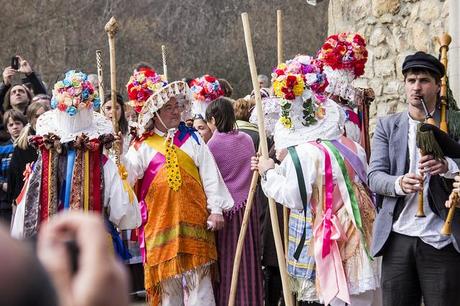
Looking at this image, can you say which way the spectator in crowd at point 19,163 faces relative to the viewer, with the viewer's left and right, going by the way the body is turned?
facing to the right of the viewer

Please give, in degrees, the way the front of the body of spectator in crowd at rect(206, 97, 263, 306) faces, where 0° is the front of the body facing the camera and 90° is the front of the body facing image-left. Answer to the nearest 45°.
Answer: approximately 135°

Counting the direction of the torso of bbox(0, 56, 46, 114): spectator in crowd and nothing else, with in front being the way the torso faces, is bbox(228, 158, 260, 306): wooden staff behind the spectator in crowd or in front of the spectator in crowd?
in front

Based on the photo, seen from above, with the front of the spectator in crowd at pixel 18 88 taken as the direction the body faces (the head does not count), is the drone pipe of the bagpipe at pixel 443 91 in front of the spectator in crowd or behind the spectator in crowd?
in front

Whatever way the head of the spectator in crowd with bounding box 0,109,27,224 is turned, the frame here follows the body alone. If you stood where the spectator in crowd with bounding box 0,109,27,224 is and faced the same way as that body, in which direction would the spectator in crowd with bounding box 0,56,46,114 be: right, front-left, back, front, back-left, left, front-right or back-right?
back-left
